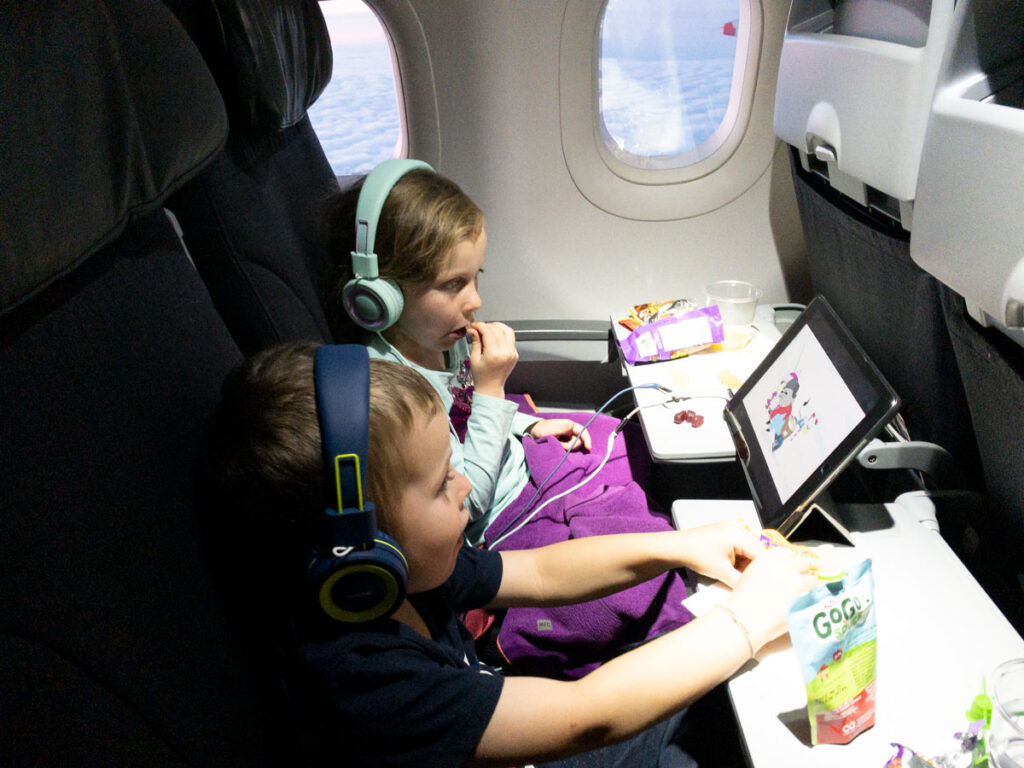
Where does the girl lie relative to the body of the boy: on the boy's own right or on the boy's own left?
on the boy's own left

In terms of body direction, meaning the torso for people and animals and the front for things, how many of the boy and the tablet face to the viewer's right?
1

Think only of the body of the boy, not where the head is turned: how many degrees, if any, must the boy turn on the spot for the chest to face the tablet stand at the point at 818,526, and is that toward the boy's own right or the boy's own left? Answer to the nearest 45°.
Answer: approximately 45° to the boy's own left

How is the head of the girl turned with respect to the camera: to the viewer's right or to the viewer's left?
to the viewer's right

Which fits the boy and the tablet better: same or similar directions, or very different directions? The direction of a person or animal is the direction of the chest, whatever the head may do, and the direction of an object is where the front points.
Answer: very different directions

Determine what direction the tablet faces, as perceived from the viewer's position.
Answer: facing the viewer and to the left of the viewer

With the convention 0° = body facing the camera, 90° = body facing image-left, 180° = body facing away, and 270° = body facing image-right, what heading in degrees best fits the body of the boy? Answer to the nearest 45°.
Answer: approximately 270°

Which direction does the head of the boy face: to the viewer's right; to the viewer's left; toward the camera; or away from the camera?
to the viewer's right
